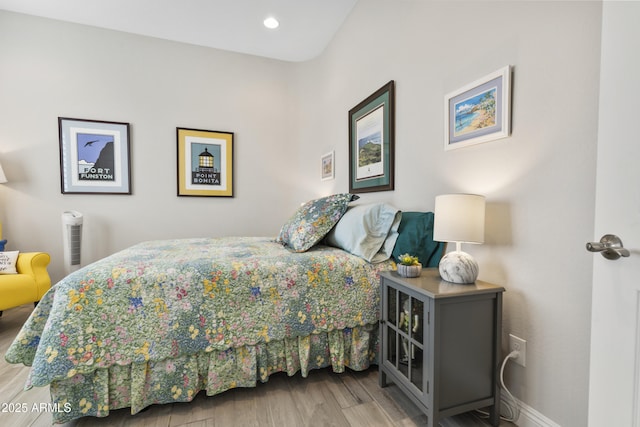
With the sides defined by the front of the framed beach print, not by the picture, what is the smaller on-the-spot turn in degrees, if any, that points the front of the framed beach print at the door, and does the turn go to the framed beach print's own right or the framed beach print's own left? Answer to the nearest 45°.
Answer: approximately 90° to the framed beach print's own left

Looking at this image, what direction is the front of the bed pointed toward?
to the viewer's left

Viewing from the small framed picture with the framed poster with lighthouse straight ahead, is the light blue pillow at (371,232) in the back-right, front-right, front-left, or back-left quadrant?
back-left

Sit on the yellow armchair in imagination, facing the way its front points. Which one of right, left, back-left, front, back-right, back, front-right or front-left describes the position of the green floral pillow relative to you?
front

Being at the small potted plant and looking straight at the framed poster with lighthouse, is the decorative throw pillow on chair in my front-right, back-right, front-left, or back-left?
front-left

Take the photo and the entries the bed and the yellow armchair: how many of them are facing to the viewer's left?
1

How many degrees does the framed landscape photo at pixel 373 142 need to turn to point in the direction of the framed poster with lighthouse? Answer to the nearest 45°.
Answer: approximately 45° to its right

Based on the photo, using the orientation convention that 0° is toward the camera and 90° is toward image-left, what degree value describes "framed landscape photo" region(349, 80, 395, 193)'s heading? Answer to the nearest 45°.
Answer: approximately 45°

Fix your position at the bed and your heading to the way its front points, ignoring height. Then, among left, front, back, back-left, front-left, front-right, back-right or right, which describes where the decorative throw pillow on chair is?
front-right

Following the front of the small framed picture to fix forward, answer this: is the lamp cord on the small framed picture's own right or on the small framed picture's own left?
on the small framed picture's own left

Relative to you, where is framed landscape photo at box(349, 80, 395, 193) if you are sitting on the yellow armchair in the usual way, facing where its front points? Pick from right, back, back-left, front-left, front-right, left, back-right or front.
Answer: front

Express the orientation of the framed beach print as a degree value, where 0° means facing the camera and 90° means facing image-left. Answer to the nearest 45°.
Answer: approximately 45°

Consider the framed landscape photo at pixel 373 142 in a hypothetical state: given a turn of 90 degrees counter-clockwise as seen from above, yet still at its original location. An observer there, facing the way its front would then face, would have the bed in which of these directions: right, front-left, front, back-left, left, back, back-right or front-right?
right
